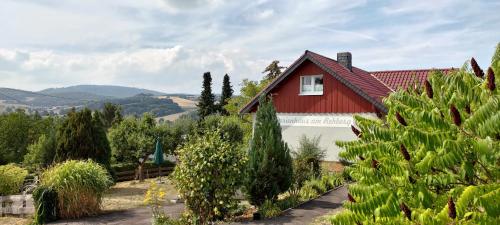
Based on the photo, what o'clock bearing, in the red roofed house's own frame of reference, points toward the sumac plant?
The sumac plant is roughly at 12 o'clock from the red roofed house.

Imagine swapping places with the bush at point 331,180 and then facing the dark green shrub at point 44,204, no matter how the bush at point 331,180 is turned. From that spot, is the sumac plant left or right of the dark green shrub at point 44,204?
left

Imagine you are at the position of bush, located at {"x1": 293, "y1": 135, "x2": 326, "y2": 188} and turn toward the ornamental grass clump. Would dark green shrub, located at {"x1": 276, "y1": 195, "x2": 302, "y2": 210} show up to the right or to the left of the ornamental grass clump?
left

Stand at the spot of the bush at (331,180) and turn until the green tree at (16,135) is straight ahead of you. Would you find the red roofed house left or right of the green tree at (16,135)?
right

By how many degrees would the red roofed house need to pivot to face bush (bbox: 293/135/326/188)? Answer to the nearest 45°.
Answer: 0° — it already faces it

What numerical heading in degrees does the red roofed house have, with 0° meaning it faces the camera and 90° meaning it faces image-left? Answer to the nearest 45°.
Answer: approximately 0°

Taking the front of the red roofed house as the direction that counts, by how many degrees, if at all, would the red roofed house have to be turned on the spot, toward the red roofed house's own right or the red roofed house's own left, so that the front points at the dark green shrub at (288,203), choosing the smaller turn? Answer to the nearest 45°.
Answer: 0° — it already faces it
